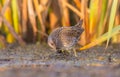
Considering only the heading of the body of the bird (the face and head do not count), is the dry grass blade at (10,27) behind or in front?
in front

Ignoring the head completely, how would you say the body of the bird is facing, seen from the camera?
to the viewer's left
